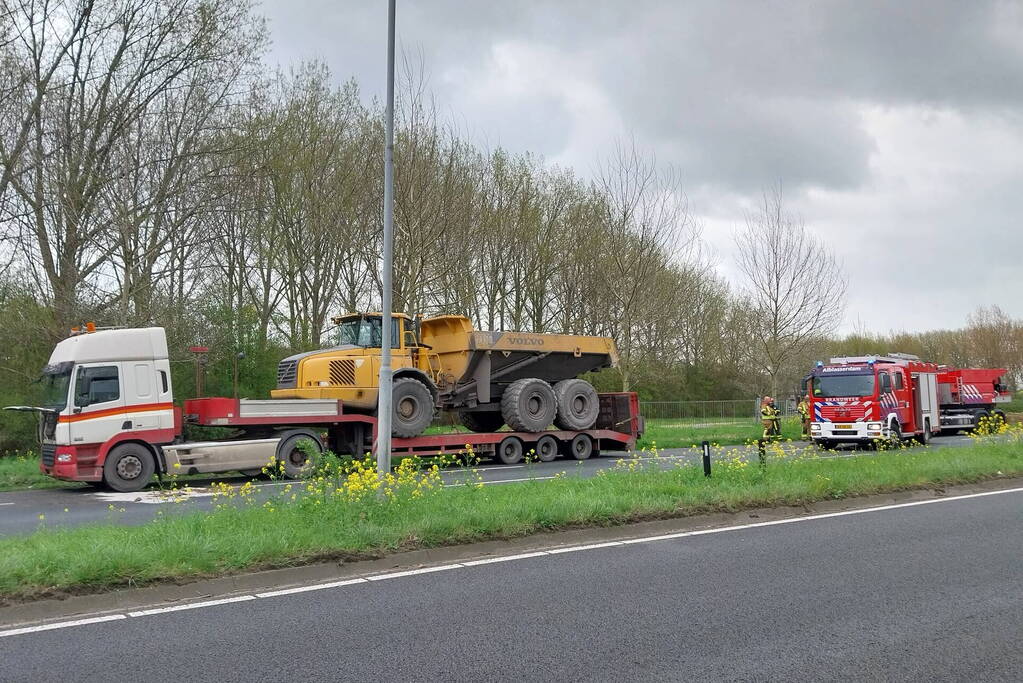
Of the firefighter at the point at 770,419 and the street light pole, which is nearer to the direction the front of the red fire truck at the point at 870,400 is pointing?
the street light pole

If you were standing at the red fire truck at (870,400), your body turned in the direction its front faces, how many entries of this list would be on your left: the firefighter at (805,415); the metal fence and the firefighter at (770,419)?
0

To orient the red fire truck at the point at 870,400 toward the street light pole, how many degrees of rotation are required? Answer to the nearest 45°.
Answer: approximately 45° to its left

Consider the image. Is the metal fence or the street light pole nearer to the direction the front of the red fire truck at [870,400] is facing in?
the street light pole

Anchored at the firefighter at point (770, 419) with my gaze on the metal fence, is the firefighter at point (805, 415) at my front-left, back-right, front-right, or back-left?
front-right

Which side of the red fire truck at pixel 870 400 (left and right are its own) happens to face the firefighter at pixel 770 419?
right

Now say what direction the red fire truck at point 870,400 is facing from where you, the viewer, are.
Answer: facing the viewer and to the left of the viewer

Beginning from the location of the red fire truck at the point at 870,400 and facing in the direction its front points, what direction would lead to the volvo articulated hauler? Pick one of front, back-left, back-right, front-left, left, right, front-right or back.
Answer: front

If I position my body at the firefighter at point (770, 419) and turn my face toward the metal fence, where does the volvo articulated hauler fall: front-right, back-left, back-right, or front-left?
back-left

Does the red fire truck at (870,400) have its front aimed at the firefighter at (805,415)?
no
